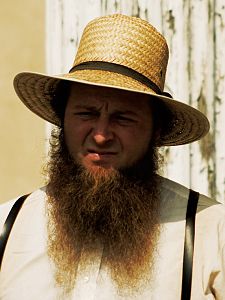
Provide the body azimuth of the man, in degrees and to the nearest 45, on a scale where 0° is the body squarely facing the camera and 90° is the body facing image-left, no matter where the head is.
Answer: approximately 0°
